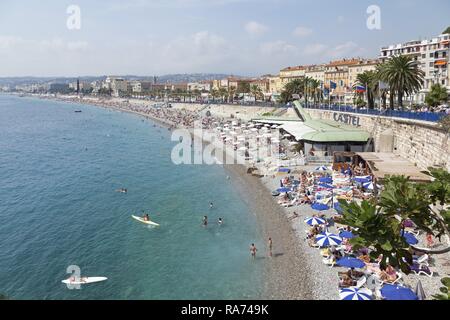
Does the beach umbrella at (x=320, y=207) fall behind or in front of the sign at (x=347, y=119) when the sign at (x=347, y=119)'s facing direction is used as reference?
in front

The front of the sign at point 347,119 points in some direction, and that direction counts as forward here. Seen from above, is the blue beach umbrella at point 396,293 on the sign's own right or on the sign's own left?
on the sign's own left

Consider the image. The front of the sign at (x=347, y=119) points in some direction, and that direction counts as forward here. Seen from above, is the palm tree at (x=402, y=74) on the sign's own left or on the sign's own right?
on the sign's own left

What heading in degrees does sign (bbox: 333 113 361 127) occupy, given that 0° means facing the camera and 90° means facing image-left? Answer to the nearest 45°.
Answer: approximately 45°

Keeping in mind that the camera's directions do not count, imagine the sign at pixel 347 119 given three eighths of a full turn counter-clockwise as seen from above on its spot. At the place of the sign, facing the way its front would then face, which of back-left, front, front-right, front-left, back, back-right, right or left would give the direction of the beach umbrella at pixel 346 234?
right

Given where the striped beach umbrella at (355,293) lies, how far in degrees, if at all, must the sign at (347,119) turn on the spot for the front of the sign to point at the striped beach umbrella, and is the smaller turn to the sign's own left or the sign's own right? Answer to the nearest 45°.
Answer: approximately 45° to the sign's own left

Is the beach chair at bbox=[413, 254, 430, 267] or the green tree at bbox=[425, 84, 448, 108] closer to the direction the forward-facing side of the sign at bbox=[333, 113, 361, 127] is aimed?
the beach chair

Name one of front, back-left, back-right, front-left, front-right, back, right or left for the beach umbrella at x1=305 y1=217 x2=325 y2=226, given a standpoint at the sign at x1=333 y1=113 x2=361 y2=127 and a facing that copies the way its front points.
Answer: front-left

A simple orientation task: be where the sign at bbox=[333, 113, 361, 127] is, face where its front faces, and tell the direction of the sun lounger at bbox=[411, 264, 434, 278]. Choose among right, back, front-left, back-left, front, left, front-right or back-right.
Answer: front-left

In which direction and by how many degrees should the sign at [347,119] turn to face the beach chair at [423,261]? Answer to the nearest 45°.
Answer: approximately 45° to its left

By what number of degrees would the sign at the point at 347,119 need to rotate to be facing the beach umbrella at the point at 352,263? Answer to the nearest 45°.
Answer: approximately 45° to its left
